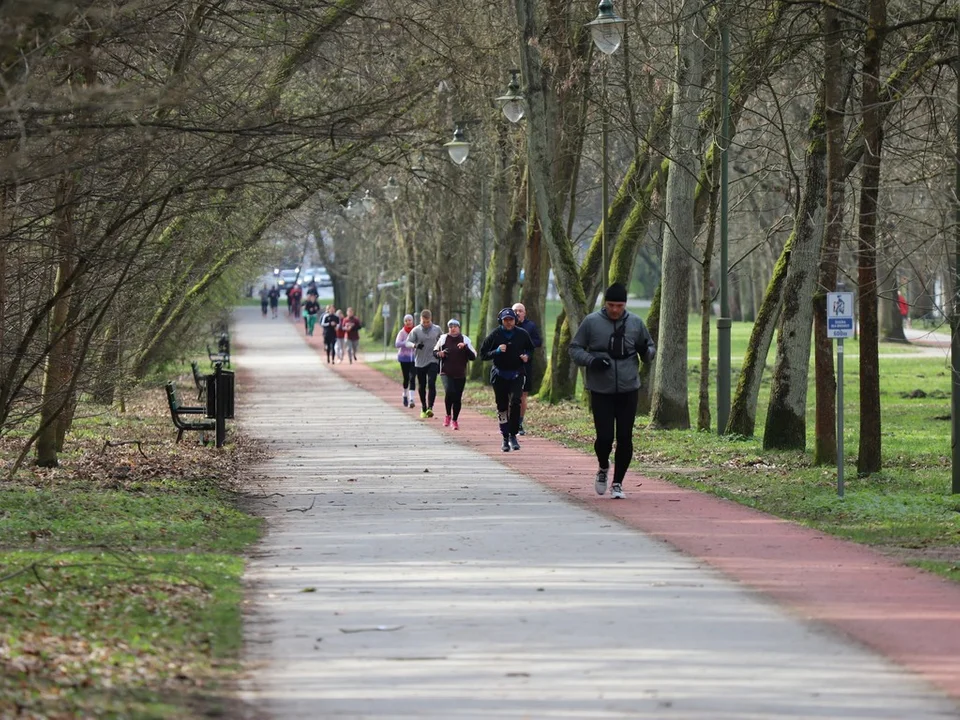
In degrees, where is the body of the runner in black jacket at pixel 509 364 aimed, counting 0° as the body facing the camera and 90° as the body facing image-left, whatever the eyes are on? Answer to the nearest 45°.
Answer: approximately 0°

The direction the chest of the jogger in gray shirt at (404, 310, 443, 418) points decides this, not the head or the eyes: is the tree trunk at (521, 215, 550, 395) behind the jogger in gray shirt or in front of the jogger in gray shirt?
behind

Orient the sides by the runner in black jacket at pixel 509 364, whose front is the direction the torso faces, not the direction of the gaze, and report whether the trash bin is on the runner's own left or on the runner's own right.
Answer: on the runner's own right

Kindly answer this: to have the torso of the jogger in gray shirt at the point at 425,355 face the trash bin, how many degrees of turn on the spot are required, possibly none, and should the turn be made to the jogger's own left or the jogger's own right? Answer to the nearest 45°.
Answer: approximately 45° to the jogger's own right

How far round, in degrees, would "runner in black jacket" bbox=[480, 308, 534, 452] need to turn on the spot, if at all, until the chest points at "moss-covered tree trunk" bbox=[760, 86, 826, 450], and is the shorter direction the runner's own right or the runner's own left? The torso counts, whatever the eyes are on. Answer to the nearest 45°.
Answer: approximately 45° to the runner's own left

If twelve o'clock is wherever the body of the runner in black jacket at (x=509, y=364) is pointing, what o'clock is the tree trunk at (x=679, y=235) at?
The tree trunk is roughly at 8 o'clock from the runner in black jacket.

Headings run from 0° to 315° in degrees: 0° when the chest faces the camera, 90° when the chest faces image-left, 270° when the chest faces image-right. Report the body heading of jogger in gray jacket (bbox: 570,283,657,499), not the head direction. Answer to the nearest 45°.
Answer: approximately 0°

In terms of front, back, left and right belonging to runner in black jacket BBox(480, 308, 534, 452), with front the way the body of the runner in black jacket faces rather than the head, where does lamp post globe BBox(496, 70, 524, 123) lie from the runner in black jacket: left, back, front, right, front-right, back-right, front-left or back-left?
back
